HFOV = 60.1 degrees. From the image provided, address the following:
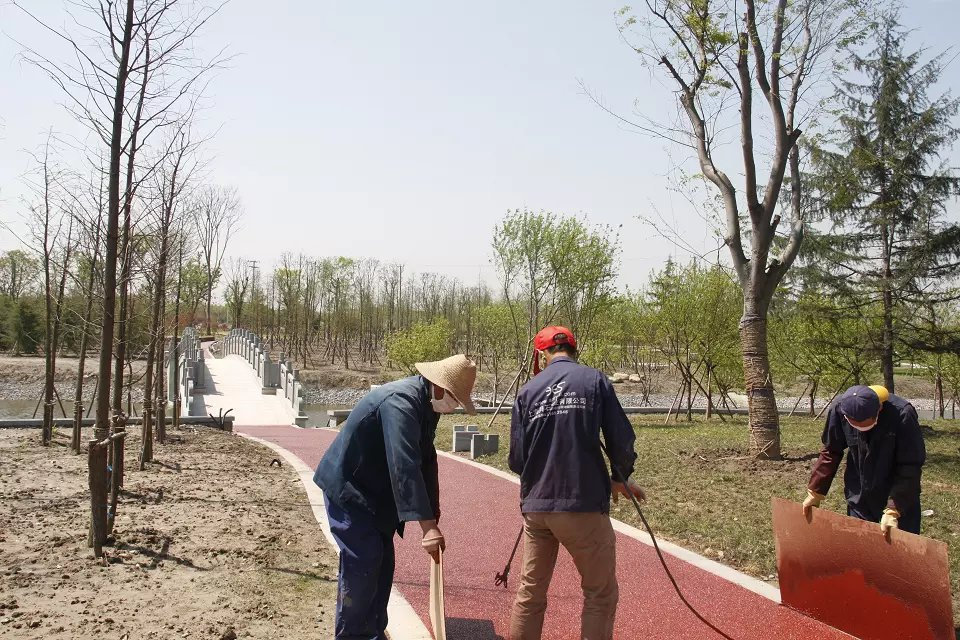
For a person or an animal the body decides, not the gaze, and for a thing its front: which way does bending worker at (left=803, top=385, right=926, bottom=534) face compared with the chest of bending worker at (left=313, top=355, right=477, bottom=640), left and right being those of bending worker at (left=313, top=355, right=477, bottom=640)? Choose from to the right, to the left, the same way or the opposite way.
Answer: to the right

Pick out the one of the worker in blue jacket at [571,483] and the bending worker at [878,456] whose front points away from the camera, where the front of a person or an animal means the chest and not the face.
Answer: the worker in blue jacket

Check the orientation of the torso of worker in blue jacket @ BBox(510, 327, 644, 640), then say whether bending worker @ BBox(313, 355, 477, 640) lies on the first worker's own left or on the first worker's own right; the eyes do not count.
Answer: on the first worker's own left

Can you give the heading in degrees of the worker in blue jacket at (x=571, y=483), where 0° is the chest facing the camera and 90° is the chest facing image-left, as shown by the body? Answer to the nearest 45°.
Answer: approximately 180°

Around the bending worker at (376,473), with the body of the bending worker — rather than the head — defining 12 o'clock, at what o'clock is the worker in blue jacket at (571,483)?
The worker in blue jacket is roughly at 12 o'clock from the bending worker.

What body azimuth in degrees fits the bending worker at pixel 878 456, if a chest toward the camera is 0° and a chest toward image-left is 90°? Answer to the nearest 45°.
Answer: approximately 45°

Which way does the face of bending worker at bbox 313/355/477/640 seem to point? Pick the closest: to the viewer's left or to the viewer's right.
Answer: to the viewer's right

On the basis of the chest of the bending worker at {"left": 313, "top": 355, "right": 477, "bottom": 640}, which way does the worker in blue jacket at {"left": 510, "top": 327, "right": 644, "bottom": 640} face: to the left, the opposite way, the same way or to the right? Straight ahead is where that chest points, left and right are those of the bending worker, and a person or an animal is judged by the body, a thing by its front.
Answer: to the left

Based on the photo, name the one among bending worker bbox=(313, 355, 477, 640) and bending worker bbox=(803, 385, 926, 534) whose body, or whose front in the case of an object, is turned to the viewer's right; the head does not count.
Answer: bending worker bbox=(313, 355, 477, 640)

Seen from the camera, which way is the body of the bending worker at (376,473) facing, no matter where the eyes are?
to the viewer's right

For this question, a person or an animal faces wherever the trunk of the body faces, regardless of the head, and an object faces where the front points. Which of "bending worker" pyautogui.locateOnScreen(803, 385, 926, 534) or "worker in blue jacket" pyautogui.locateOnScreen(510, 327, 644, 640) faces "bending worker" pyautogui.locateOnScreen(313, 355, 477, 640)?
"bending worker" pyautogui.locateOnScreen(803, 385, 926, 534)

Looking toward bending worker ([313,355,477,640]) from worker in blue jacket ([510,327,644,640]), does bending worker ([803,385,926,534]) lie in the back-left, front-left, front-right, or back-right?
back-right

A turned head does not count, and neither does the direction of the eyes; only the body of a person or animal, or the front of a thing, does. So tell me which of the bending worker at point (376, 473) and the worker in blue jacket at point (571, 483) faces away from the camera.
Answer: the worker in blue jacket
